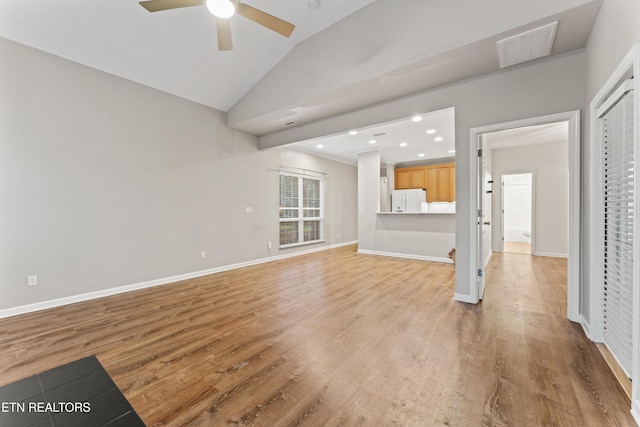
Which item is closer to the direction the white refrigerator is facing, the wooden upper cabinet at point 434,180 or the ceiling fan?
the ceiling fan

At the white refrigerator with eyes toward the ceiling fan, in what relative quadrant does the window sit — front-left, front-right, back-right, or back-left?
front-right

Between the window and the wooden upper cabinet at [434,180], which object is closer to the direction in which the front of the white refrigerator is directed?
the window

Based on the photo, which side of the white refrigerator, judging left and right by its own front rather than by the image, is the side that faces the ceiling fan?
front

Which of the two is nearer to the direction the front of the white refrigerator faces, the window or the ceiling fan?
the ceiling fan

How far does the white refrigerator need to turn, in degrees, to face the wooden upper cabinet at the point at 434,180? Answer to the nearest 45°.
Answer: approximately 90° to its left

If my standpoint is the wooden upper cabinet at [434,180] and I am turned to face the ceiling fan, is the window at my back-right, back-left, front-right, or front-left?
front-right

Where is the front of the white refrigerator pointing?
toward the camera

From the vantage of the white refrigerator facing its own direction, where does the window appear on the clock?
The window is roughly at 2 o'clock from the white refrigerator.
